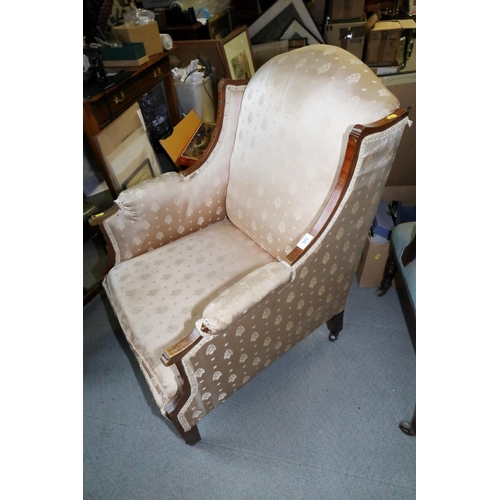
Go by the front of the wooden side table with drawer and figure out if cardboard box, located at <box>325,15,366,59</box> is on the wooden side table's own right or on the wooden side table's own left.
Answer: on the wooden side table's own left

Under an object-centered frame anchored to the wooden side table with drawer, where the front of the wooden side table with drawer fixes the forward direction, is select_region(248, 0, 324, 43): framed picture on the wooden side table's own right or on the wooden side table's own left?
on the wooden side table's own left

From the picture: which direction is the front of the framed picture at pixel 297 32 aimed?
toward the camera

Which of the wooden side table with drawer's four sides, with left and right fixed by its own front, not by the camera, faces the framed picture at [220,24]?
left

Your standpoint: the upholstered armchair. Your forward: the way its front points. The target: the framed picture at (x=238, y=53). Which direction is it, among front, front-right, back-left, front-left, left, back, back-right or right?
back-right

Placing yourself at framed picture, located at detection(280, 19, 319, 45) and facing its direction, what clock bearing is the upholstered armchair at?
The upholstered armchair is roughly at 12 o'clock from the framed picture.

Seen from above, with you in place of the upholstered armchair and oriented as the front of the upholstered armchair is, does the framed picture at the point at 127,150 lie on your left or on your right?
on your right

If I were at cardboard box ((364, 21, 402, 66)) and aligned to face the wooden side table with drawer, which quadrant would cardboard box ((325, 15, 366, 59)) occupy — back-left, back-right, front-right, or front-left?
front-right

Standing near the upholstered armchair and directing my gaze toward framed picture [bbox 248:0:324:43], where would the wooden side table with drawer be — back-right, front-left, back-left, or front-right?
front-left

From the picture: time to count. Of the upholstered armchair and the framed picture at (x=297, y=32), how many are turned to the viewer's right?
0

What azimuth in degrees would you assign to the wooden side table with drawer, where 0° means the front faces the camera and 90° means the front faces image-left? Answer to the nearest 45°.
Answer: approximately 315°

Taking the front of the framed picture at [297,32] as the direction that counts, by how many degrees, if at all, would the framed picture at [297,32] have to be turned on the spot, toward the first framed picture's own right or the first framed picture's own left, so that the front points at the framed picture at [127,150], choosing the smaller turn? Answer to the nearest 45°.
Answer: approximately 45° to the first framed picture's own right

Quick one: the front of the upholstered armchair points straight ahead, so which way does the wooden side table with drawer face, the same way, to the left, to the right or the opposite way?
to the left
